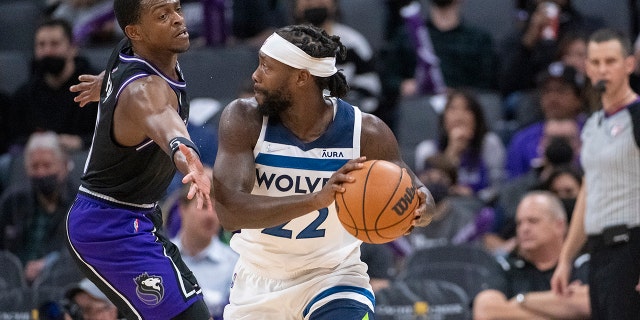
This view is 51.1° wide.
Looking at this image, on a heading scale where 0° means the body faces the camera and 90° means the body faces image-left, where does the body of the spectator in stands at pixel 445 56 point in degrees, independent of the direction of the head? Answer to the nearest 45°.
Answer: approximately 0°

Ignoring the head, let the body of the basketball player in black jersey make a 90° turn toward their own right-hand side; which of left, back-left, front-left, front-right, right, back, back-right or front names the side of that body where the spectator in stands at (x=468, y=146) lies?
back-left

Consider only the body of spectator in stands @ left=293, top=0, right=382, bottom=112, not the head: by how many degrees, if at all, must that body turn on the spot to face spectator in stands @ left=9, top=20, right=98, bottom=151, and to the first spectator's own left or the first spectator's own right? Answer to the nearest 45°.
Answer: approximately 90° to the first spectator's own right

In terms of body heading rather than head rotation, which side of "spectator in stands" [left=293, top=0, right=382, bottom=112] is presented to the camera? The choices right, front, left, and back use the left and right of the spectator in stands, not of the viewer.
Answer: front

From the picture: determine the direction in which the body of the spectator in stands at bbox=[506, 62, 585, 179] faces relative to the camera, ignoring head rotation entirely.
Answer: toward the camera

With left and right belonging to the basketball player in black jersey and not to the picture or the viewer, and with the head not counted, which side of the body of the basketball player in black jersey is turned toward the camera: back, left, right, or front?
right

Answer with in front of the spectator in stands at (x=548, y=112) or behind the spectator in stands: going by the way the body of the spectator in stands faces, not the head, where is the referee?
in front

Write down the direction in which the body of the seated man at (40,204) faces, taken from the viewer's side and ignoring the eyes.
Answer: toward the camera

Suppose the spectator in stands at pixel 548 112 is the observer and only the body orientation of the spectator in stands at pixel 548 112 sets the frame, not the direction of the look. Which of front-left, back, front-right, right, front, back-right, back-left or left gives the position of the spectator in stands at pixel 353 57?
right

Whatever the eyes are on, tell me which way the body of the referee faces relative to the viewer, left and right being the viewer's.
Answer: facing the viewer and to the left of the viewer

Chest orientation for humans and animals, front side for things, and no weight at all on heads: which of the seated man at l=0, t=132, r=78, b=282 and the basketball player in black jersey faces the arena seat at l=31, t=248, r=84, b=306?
the seated man
